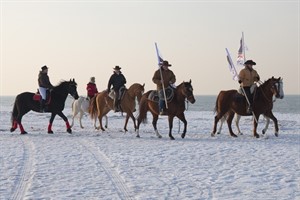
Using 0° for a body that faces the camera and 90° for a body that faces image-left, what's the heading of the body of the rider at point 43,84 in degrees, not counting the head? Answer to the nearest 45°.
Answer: approximately 270°

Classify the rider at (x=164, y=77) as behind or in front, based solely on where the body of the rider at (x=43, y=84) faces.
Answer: in front

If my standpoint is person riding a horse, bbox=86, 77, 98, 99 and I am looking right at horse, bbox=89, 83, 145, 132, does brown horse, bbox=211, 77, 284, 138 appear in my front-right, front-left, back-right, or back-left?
front-left

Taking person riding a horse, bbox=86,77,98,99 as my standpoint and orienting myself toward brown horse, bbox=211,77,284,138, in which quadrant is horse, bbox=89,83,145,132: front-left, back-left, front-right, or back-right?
front-right

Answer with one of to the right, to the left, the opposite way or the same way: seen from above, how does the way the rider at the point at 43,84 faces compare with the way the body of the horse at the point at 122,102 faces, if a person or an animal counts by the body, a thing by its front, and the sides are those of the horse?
the same way

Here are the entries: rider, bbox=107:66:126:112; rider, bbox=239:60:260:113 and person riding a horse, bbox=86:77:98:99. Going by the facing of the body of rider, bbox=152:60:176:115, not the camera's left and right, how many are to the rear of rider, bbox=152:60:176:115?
2

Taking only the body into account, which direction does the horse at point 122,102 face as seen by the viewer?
to the viewer's right

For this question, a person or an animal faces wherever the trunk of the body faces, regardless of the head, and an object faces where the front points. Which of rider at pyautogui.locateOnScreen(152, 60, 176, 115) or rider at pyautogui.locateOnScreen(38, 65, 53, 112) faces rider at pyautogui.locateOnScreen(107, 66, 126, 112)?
rider at pyautogui.locateOnScreen(38, 65, 53, 112)

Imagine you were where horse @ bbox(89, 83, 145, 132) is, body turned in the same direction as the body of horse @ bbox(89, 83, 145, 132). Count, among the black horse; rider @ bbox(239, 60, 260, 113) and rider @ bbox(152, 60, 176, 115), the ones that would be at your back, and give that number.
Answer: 1

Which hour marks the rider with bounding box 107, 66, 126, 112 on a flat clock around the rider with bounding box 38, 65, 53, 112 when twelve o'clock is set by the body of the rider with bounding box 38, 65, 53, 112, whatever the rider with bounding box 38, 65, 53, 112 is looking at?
the rider with bounding box 107, 66, 126, 112 is roughly at 12 o'clock from the rider with bounding box 38, 65, 53, 112.

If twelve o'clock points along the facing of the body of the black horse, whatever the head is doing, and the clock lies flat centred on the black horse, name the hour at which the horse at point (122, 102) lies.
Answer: The horse is roughly at 12 o'clock from the black horse.

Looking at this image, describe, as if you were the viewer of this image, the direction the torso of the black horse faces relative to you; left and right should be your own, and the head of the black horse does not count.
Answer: facing to the right of the viewer

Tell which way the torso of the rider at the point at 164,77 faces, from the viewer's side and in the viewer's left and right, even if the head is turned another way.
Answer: facing the viewer and to the right of the viewer

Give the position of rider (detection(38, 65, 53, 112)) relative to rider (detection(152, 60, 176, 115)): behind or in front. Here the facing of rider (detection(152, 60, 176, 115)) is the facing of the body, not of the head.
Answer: behind

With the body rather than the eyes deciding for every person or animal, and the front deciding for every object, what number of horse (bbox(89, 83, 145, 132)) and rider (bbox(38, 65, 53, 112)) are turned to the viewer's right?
2
